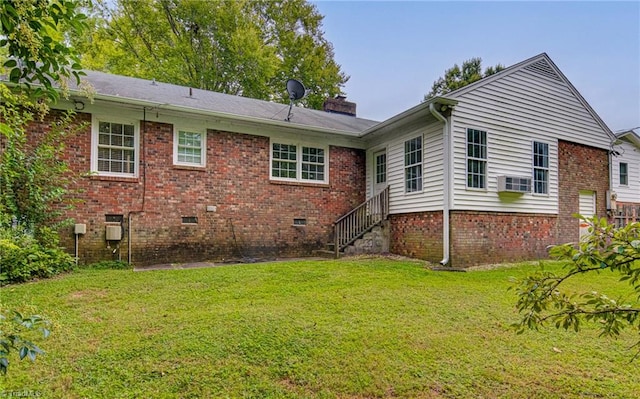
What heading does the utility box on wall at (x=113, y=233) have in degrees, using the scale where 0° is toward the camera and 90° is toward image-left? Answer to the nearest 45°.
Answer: approximately 0°

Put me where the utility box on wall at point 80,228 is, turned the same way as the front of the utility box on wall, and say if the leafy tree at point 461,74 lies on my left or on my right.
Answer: on my left

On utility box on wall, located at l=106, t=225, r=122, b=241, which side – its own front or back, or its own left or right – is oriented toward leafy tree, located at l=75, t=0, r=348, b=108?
back

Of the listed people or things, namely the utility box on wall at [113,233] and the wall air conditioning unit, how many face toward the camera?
2
